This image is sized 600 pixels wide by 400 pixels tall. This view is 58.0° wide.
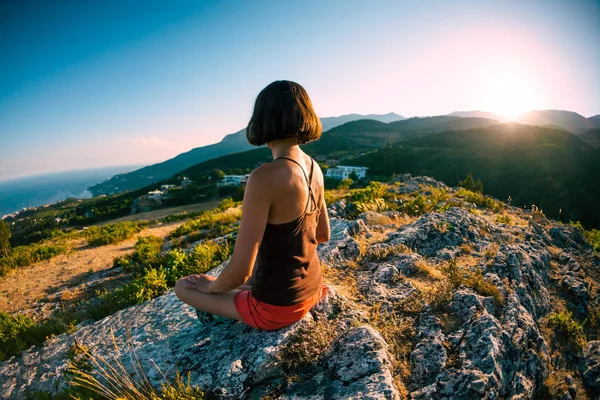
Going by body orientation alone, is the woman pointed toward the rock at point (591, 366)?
no

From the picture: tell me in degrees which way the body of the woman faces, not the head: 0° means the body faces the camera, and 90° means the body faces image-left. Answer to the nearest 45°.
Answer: approximately 135°

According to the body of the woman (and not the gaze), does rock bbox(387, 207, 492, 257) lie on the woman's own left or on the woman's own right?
on the woman's own right

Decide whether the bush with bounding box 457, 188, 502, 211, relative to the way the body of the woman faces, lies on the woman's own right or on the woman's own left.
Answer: on the woman's own right

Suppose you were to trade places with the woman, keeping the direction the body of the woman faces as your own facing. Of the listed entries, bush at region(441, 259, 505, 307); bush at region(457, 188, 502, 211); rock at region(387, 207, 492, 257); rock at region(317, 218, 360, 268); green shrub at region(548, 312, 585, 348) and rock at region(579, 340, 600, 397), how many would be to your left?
0

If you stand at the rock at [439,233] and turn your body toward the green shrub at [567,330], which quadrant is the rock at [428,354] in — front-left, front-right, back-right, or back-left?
front-right

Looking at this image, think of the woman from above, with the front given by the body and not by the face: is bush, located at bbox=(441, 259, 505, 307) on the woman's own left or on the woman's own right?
on the woman's own right

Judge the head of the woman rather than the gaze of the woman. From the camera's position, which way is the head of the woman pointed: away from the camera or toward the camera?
away from the camera

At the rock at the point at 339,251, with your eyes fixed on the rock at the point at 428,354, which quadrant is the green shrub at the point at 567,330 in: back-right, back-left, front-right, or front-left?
front-left

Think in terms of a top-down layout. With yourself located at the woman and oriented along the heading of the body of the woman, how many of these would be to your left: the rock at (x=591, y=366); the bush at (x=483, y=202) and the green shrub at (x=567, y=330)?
0
